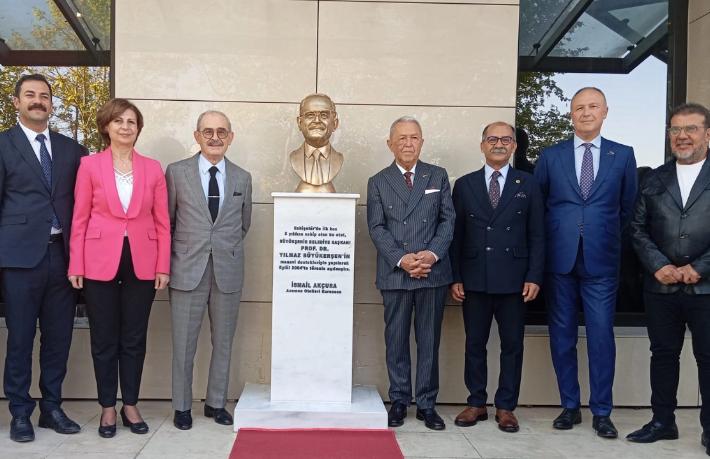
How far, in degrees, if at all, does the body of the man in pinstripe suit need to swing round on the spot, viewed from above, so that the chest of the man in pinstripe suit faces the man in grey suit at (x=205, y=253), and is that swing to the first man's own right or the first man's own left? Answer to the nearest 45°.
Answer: approximately 90° to the first man's own right

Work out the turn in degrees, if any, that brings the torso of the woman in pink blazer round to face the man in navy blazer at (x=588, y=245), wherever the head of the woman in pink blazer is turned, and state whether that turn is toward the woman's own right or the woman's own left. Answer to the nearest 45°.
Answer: approximately 90° to the woman's own left

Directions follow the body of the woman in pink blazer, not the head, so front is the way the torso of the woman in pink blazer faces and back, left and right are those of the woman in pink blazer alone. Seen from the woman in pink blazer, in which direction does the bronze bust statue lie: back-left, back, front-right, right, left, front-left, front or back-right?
left

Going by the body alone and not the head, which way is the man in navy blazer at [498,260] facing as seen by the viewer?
toward the camera

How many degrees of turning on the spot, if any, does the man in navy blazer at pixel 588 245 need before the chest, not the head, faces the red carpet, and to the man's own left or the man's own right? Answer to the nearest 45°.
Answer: approximately 45° to the man's own right

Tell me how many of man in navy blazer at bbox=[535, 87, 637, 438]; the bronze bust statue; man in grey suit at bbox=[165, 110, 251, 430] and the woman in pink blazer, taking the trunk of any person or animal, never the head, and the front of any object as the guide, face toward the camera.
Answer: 4

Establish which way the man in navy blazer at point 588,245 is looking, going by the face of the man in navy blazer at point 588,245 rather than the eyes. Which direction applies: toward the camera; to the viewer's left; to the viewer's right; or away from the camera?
toward the camera

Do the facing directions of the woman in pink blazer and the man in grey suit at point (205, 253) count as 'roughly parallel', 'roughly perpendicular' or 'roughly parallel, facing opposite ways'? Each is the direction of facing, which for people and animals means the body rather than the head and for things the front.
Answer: roughly parallel

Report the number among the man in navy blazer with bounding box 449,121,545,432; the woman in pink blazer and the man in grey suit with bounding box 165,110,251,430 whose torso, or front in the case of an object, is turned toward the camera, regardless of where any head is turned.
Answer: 3

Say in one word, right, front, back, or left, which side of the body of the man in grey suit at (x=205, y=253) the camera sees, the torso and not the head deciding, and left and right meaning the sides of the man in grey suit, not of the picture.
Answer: front

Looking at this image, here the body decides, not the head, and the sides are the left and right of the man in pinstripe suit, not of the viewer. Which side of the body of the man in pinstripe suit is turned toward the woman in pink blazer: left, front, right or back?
right

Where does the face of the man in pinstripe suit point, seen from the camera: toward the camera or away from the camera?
toward the camera

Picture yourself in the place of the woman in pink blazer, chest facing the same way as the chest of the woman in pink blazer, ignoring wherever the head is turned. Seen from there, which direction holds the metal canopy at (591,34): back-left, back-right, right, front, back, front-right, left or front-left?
left

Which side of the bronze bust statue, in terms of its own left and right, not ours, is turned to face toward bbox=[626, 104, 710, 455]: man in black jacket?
left

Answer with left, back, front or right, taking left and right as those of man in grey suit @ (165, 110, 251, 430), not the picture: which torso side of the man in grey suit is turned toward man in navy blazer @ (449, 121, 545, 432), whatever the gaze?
left

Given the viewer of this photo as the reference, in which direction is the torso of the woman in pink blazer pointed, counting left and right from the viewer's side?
facing the viewer
